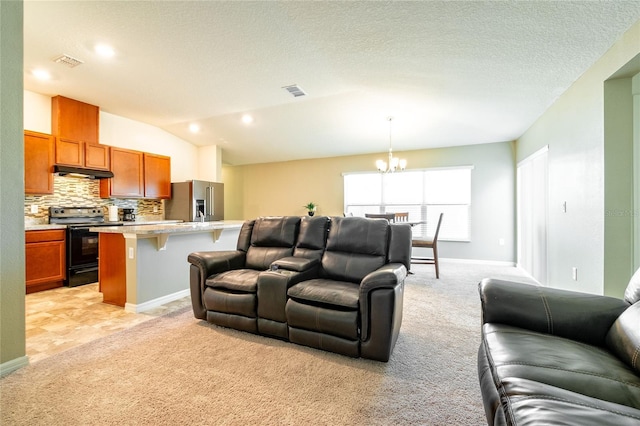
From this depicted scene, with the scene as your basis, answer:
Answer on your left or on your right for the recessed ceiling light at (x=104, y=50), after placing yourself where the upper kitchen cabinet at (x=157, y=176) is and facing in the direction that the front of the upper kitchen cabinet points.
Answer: on your right

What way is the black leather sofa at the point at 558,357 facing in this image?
to the viewer's left

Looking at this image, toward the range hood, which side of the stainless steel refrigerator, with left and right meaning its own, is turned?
right

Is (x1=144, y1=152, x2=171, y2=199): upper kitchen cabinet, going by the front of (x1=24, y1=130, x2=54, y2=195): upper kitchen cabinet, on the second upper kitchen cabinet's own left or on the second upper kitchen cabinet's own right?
on the second upper kitchen cabinet's own left

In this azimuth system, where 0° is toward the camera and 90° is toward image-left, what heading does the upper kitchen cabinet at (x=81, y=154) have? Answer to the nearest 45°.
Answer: approximately 315°

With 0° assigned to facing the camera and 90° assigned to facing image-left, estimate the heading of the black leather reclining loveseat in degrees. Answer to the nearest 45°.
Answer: approximately 45°

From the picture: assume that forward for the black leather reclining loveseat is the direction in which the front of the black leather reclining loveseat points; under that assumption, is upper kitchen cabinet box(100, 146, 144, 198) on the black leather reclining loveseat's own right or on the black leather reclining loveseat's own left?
on the black leather reclining loveseat's own right

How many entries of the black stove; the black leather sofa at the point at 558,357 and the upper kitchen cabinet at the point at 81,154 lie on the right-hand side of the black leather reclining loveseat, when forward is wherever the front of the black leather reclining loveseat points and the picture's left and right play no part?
2
